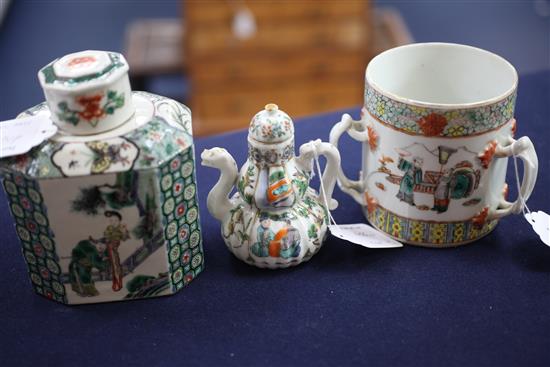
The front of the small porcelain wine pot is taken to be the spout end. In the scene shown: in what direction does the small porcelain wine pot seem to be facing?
to the viewer's left
